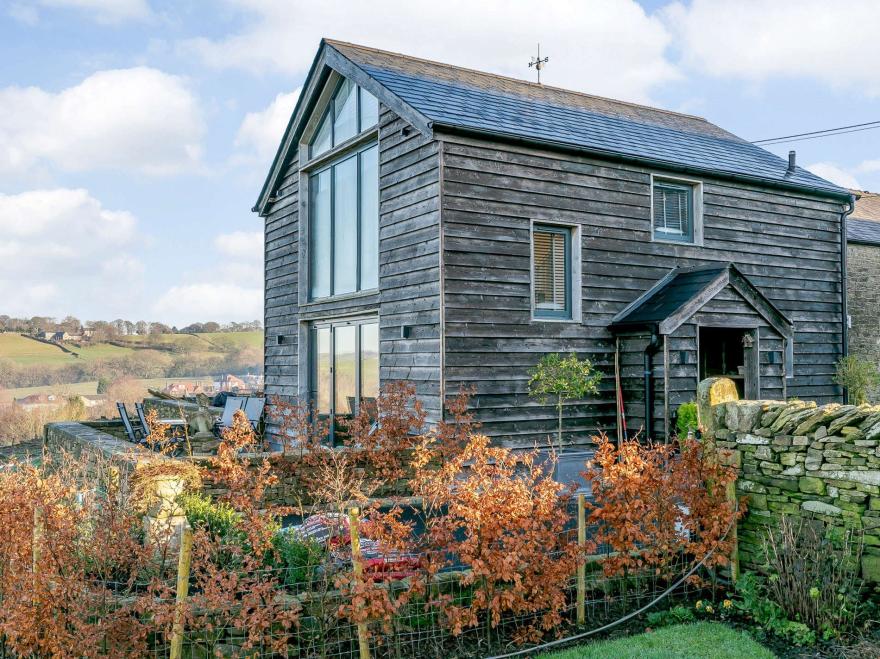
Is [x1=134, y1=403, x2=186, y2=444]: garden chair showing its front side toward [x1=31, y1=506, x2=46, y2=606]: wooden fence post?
no

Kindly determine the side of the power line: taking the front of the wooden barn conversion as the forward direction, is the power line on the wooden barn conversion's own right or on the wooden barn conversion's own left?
on the wooden barn conversion's own left

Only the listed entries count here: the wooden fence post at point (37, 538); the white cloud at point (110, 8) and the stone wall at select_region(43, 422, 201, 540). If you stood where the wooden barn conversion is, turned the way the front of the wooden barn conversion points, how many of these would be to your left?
0

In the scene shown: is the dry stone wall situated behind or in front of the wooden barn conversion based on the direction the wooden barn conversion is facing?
in front

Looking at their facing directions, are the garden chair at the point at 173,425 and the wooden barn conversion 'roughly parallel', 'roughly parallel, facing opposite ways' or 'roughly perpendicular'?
roughly perpendicular

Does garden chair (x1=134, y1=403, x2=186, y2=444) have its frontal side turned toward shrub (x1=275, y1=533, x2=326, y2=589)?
no
